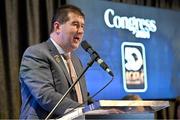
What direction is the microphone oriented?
to the viewer's left

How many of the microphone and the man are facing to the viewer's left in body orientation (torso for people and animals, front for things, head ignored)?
1

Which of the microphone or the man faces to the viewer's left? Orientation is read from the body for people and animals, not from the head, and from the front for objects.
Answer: the microphone

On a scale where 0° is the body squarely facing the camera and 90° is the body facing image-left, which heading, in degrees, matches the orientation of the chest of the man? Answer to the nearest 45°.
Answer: approximately 315°

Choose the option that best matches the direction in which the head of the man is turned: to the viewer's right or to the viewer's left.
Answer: to the viewer's right
